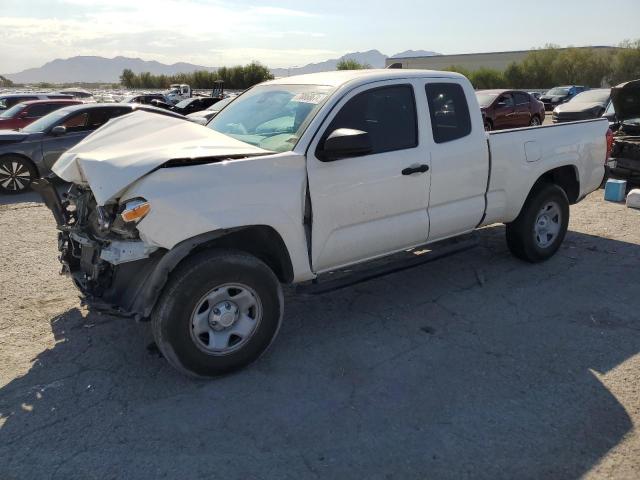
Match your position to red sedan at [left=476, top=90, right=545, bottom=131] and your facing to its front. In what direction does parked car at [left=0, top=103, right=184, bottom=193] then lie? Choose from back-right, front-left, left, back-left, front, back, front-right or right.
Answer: front

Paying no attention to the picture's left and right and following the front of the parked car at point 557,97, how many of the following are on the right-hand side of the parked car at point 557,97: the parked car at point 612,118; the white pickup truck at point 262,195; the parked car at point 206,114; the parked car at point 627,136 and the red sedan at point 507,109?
0

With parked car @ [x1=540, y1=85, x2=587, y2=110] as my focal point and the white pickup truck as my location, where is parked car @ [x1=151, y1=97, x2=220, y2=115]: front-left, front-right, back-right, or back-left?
front-left

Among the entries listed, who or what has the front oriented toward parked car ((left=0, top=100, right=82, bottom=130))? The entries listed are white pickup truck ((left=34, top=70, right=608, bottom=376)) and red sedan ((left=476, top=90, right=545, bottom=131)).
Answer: the red sedan

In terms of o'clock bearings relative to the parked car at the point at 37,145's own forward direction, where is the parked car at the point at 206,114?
the parked car at the point at 206,114 is roughly at 6 o'clock from the parked car at the point at 37,145.

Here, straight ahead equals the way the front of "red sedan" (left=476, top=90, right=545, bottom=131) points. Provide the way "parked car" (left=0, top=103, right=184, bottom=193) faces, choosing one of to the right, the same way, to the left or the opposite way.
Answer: the same way

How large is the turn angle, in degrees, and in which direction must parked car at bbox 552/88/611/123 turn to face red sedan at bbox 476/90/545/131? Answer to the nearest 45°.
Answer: approximately 45° to its right

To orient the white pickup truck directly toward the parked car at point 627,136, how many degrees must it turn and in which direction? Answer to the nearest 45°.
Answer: approximately 180°

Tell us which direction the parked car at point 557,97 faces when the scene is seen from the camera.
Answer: facing the viewer and to the left of the viewer

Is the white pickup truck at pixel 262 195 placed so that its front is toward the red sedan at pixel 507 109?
no

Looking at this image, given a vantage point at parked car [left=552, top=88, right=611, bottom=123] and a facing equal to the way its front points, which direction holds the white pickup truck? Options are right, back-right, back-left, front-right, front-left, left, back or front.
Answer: front-left

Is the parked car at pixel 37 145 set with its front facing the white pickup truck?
no

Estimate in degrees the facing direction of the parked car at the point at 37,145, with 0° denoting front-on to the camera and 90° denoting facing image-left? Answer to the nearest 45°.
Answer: approximately 90°

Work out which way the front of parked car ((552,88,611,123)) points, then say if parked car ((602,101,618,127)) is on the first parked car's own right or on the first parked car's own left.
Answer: on the first parked car's own left

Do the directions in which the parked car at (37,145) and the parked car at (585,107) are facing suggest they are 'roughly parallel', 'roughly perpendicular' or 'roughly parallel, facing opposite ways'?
roughly parallel

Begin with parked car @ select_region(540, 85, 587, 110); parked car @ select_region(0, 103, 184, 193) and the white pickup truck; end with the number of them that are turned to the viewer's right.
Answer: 0

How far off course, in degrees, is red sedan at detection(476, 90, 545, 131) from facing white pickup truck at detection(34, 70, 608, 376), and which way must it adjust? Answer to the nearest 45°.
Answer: approximately 45° to its left
